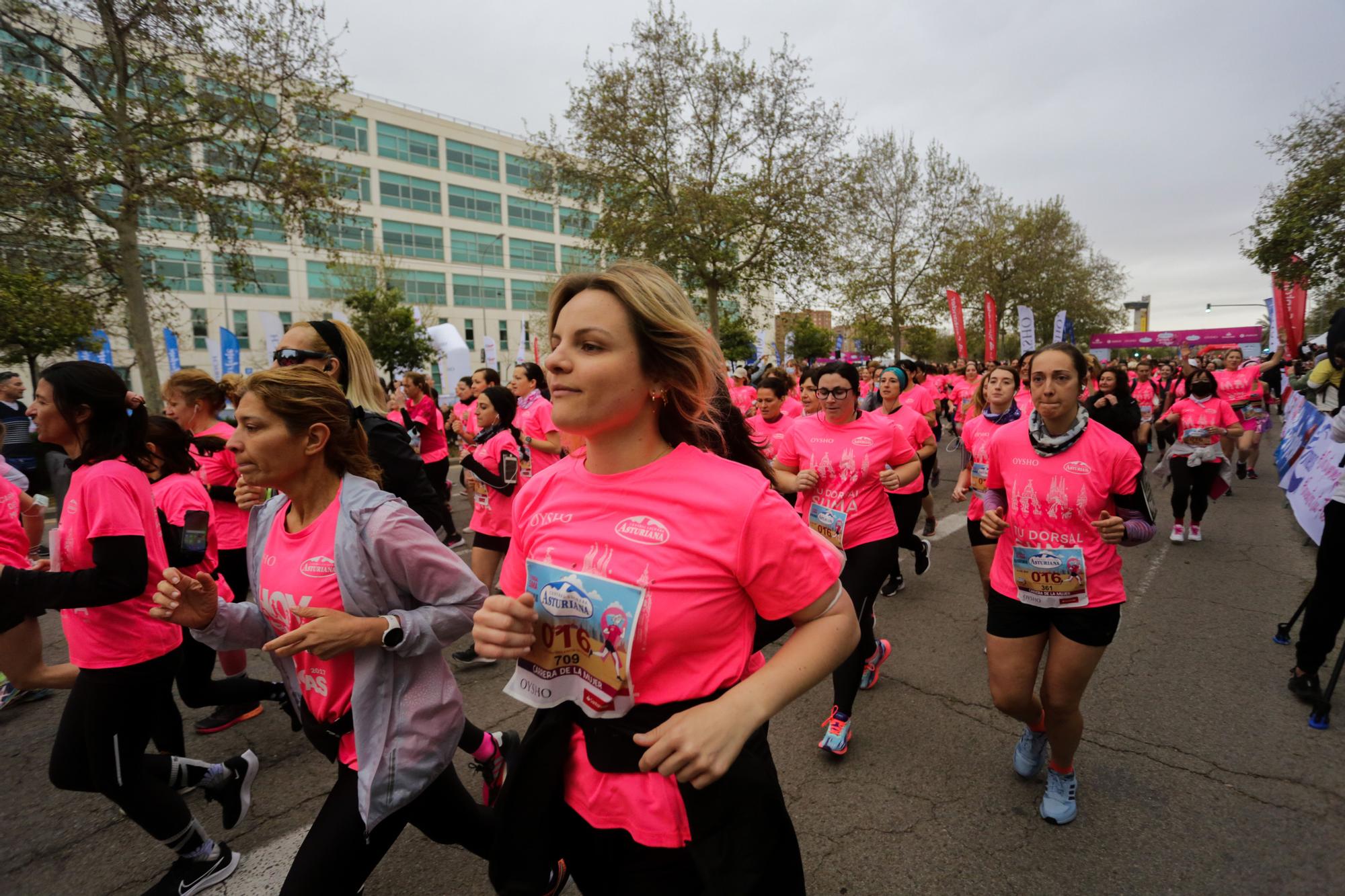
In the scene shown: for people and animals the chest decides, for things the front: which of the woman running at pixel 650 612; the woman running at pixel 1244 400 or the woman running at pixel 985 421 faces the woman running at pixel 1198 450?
the woman running at pixel 1244 400

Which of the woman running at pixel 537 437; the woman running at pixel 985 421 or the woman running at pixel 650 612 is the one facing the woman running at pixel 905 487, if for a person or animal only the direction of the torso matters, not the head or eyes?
the woman running at pixel 985 421

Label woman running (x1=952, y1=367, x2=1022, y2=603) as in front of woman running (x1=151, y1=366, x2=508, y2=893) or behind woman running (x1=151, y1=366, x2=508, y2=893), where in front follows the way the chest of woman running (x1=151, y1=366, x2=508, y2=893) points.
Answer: behind

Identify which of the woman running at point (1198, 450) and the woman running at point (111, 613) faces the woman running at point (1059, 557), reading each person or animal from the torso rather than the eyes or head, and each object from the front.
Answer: the woman running at point (1198, 450)

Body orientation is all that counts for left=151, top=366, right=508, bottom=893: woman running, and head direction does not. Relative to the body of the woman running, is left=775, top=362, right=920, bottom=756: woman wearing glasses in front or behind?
behind

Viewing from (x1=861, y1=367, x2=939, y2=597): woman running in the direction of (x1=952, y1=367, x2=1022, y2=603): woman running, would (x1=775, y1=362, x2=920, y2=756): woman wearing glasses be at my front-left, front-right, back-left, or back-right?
back-right

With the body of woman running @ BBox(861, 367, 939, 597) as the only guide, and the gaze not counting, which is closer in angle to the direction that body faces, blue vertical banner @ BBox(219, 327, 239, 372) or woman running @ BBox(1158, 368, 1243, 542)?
the blue vertical banner

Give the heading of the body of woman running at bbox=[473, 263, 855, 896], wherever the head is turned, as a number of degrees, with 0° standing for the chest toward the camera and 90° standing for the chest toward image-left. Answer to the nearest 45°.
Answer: approximately 45°

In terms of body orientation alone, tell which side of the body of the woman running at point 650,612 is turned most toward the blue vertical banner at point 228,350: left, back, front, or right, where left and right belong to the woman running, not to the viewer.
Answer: right

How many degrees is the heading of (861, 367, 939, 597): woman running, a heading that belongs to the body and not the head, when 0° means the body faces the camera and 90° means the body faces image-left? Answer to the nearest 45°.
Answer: approximately 45°
